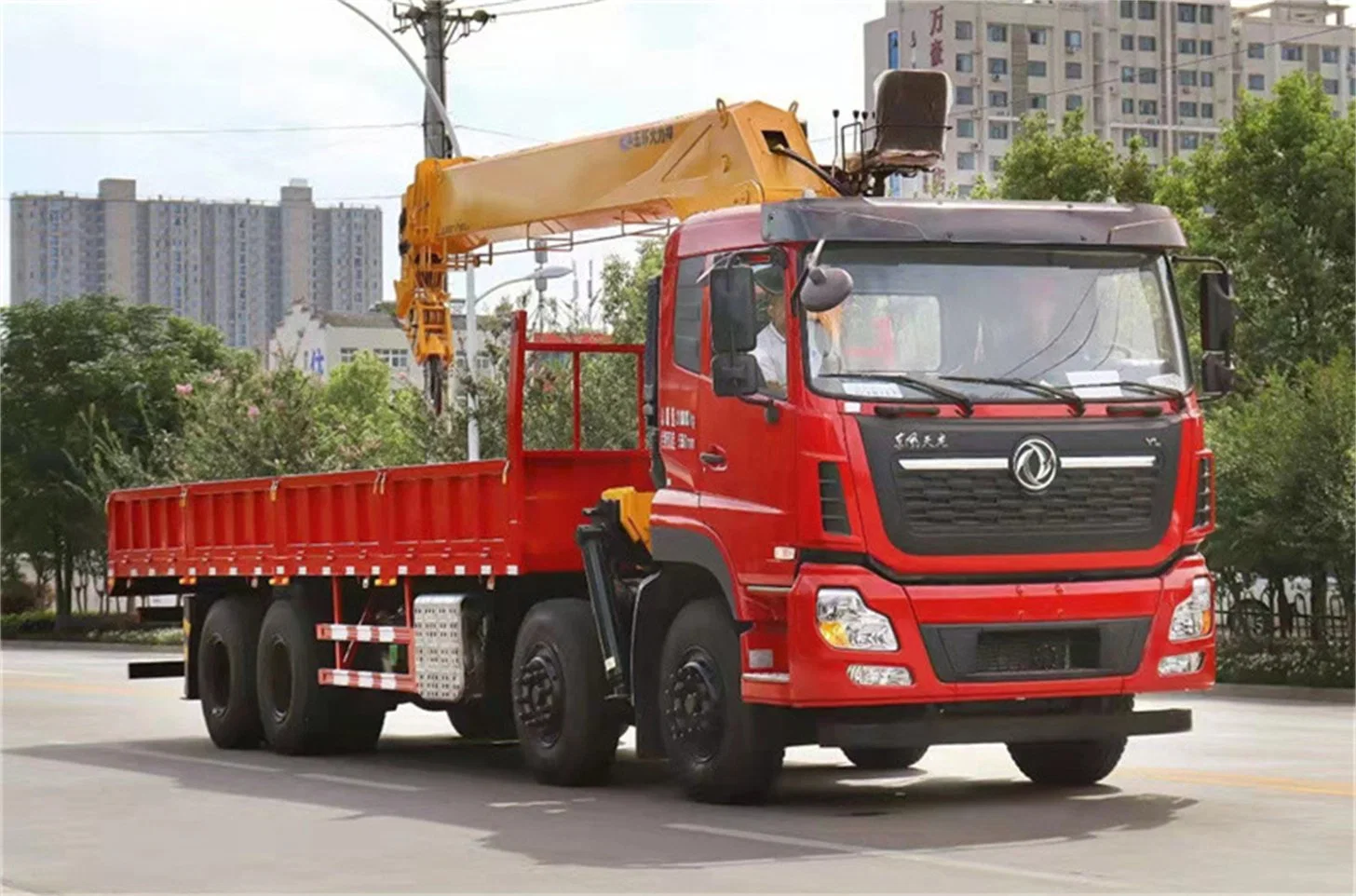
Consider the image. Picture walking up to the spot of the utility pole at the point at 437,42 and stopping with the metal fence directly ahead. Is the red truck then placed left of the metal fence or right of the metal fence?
right

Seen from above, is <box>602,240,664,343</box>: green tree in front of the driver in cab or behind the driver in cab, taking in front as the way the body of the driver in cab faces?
behind

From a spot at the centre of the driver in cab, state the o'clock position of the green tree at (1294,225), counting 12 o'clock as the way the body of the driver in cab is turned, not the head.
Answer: The green tree is roughly at 8 o'clock from the driver in cab.

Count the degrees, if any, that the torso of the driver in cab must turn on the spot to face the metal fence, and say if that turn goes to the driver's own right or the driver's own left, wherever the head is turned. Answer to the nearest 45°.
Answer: approximately 135° to the driver's own left

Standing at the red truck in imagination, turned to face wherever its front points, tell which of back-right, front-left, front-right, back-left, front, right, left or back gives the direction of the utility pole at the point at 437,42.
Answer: back-left

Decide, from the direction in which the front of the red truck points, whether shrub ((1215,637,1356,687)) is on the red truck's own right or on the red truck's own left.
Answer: on the red truck's own left

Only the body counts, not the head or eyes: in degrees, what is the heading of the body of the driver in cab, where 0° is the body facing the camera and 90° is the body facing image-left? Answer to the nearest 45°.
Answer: approximately 315°

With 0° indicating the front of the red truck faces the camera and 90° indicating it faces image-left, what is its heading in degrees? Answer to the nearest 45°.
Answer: approximately 315°
